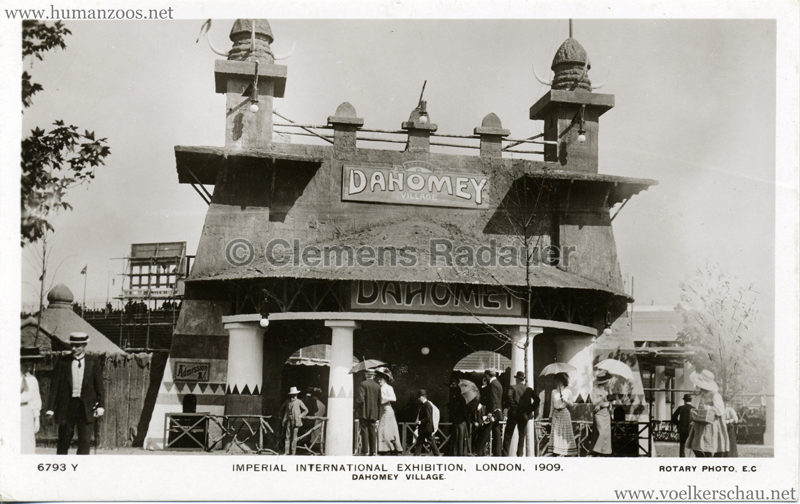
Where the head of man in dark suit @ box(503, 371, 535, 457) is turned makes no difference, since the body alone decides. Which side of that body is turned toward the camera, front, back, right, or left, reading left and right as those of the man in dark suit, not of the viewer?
back

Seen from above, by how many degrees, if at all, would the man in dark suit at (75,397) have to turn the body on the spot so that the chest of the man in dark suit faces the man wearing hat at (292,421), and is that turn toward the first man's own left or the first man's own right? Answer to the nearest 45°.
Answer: approximately 135° to the first man's own left

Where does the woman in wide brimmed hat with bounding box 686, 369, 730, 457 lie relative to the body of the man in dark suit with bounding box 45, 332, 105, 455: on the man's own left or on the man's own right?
on the man's own left

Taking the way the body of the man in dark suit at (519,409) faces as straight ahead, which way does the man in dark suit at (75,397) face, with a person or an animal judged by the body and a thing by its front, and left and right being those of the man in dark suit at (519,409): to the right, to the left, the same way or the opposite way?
the opposite way

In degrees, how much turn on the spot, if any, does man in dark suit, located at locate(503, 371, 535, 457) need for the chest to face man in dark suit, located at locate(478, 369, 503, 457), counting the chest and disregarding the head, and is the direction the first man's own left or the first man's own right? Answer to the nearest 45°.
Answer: approximately 45° to the first man's own left

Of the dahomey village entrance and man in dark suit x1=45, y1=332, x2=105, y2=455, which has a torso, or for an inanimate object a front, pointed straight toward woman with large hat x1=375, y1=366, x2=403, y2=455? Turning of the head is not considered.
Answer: the dahomey village entrance

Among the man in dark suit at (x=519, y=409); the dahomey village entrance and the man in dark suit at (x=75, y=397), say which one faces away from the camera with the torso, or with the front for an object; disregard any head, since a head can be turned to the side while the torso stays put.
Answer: the man in dark suit at (x=519, y=409)

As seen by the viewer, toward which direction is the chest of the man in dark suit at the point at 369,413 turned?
away from the camera

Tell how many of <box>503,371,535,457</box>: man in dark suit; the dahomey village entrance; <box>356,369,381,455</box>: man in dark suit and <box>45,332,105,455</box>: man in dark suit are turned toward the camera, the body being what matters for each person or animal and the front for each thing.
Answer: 2

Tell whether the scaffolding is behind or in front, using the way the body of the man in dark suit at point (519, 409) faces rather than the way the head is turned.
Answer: in front

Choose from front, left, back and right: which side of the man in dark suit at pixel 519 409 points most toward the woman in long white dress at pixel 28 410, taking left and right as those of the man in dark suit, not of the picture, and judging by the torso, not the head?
left

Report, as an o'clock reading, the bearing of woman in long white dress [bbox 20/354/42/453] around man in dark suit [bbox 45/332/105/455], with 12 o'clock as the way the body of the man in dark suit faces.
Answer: The woman in long white dress is roughly at 4 o'clock from the man in dark suit.

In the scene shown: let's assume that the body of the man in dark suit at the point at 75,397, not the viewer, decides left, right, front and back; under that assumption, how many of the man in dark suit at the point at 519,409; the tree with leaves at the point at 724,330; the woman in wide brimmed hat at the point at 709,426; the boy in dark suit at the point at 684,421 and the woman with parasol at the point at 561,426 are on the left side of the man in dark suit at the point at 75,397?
5

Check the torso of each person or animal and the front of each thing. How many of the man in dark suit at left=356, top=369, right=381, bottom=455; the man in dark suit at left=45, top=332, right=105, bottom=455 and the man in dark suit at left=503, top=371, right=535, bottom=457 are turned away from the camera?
2

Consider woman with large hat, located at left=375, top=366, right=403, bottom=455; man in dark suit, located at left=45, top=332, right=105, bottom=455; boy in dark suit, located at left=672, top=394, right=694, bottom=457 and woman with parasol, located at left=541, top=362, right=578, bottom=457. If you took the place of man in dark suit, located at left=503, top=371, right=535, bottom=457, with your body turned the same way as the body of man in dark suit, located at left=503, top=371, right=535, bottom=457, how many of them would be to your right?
2
